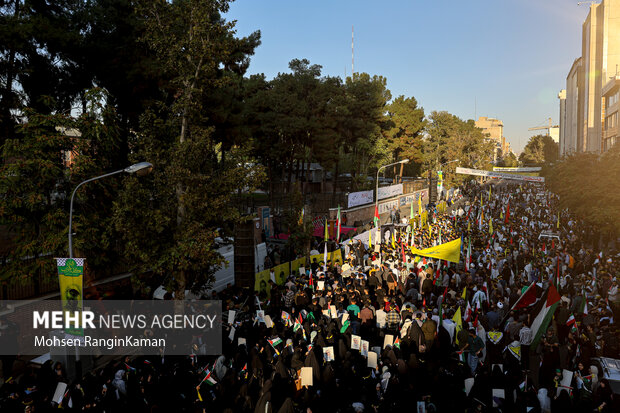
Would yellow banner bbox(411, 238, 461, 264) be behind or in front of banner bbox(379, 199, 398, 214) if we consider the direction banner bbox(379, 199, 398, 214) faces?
in front

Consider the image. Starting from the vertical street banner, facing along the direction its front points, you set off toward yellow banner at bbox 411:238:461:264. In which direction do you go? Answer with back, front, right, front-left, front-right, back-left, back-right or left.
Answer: left

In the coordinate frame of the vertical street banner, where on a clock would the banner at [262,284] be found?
The banner is roughly at 8 o'clock from the vertical street banner.

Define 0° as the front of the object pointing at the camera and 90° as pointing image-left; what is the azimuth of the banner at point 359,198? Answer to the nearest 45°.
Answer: approximately 315°

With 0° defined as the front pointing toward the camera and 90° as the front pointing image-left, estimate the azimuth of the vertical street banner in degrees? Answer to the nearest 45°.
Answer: approximately 0°

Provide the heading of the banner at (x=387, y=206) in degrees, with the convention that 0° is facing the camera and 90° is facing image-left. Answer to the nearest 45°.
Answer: approximately 315°

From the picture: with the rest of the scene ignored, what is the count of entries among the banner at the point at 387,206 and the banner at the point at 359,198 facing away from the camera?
0
